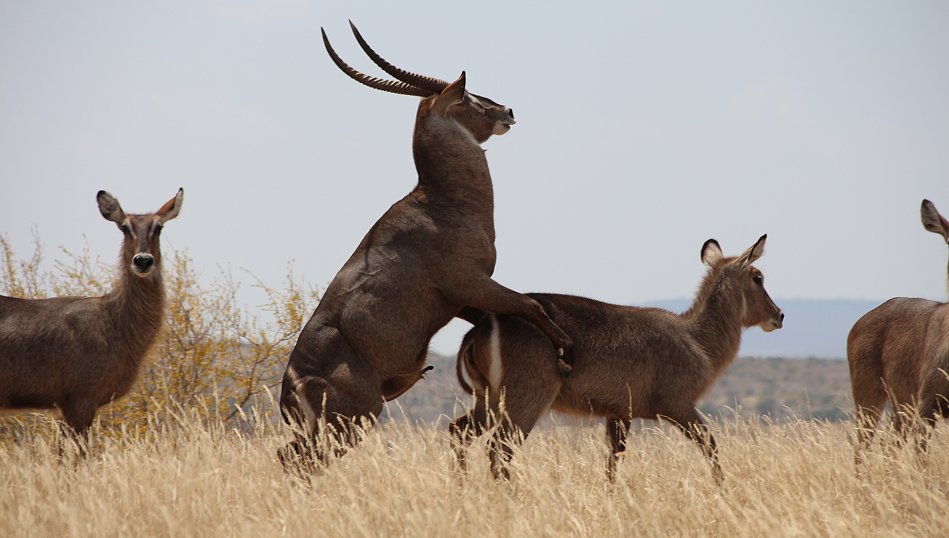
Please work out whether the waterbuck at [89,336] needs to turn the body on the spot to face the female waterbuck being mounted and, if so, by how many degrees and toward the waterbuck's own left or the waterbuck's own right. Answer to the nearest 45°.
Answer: approximately 45° to the waterbuck's own right

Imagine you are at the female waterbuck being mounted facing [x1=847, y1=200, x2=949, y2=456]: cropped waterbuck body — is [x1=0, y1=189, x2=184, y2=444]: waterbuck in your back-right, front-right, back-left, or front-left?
back-left

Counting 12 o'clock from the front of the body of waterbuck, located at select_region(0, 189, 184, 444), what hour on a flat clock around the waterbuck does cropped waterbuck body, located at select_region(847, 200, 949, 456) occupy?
The cropped waterbuck body is roughly at 1 o'clock from the waterbuck.

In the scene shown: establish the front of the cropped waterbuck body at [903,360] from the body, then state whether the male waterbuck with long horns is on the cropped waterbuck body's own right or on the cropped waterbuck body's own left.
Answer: on the cropped waterbuck body's own right

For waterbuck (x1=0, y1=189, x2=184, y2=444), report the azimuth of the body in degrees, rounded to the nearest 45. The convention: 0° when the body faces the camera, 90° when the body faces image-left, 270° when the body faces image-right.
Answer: approximately 270°

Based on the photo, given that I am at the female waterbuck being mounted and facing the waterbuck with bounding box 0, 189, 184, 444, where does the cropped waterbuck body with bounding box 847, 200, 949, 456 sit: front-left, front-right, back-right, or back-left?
back-right

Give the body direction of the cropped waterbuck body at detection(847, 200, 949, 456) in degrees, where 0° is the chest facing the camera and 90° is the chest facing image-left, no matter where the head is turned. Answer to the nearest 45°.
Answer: approximately 315°

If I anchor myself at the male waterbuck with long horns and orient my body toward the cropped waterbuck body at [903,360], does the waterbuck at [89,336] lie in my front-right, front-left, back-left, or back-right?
back-left

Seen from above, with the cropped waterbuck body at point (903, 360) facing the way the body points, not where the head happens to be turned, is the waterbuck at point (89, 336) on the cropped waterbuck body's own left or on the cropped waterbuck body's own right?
on the cropped waterbuck body's own right
